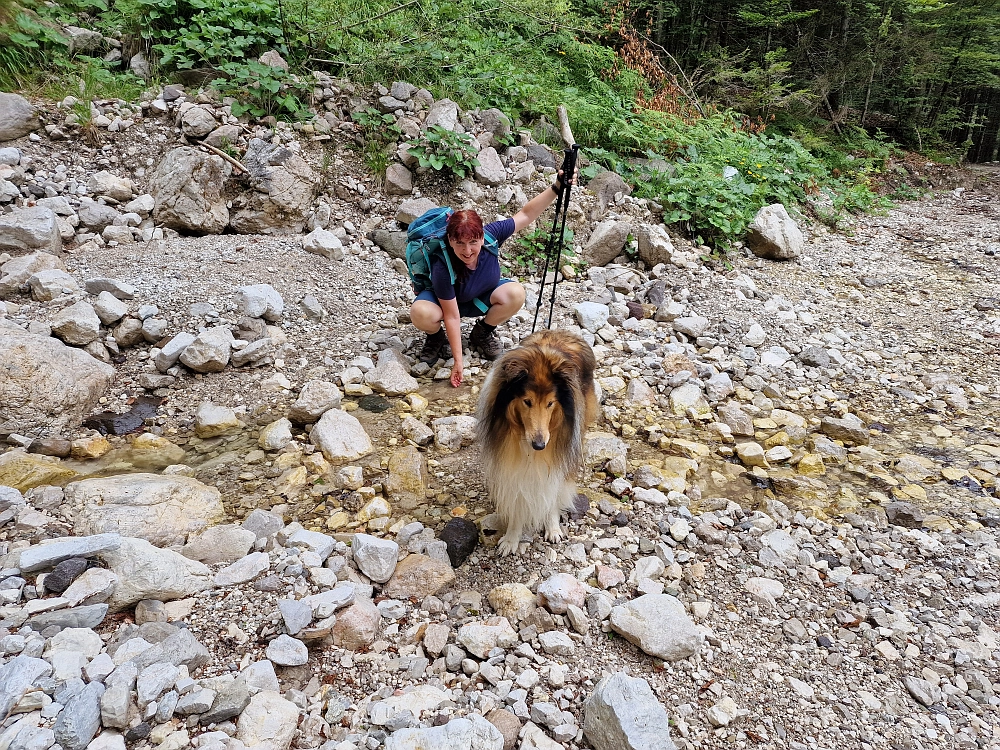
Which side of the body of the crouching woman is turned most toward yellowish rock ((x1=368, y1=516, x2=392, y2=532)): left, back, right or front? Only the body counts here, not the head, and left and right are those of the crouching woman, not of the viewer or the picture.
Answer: front

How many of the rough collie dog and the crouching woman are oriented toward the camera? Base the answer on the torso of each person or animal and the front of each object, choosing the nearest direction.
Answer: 2

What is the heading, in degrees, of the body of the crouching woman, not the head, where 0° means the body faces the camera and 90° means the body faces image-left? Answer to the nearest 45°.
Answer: approximately 0°

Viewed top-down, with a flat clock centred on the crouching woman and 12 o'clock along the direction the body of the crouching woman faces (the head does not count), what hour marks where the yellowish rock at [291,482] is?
The yellowish rock is roughly at 1 o'clock from the crouching woman.

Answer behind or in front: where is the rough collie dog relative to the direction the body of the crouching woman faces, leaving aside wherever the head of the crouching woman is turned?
in front

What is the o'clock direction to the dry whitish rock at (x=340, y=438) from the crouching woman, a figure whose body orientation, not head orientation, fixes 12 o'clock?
The dry whitish rock is roughly at 1 o'clock from the crouching woman.

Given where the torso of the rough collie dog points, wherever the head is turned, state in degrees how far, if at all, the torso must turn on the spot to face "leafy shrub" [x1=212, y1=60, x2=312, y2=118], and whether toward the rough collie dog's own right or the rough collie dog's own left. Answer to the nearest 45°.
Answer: approximately 135° to the rough collie dog's own right
